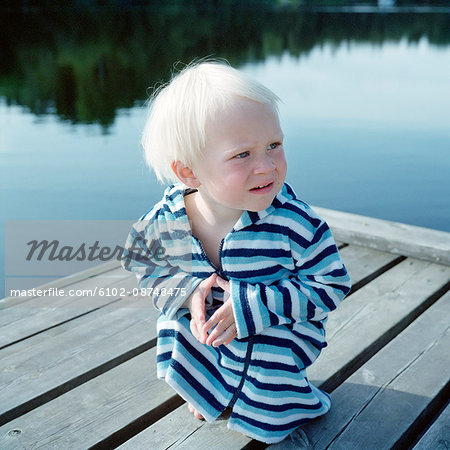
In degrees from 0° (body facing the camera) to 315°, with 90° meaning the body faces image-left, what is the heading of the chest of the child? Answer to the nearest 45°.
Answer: approximately 0°

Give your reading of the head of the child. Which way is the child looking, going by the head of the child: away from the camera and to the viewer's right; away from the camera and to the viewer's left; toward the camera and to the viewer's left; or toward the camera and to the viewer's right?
toward the camera and to the viewer's right
